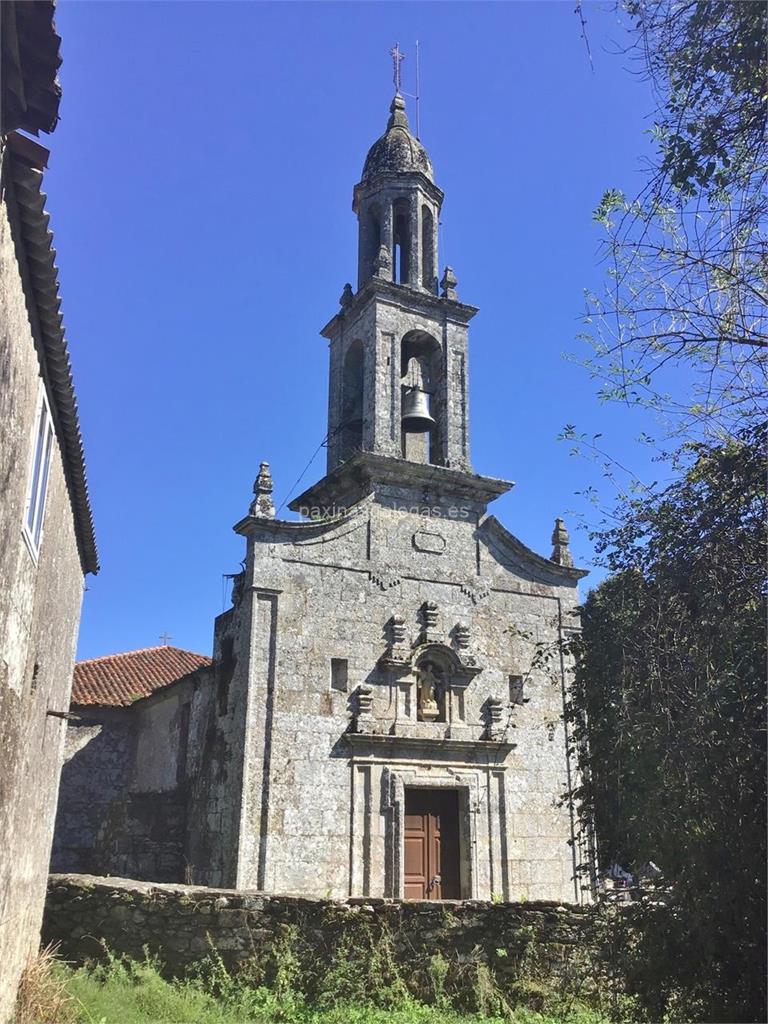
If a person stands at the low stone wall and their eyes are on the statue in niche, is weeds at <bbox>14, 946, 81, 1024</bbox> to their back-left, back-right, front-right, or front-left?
back-left

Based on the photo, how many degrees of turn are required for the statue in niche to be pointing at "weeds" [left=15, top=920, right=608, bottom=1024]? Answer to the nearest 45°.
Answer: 0° — it already faces it

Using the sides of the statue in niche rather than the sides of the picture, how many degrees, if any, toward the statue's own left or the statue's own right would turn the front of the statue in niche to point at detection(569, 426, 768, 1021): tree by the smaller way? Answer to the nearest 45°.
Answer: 0° — it already faces it

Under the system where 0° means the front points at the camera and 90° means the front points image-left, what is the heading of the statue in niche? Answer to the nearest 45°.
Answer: approximately 0°
